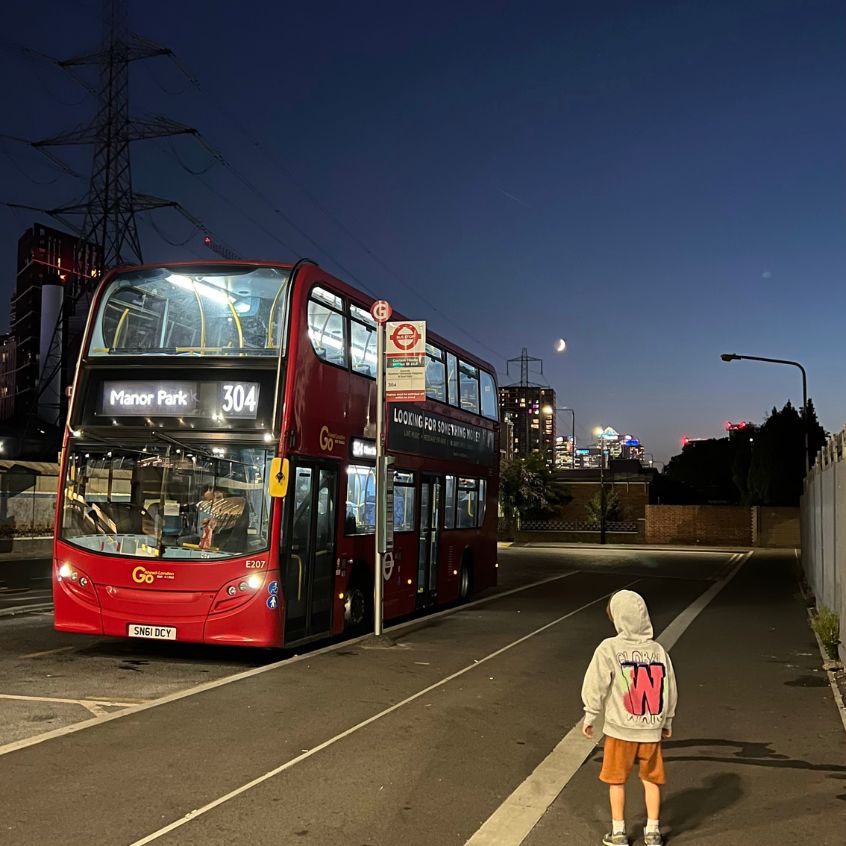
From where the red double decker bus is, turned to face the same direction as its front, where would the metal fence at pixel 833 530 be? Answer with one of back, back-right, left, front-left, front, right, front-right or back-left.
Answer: back-left

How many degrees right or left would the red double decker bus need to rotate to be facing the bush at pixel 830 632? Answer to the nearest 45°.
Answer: approximately 135° to its left

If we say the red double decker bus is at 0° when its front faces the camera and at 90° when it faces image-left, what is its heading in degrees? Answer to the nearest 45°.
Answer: approximately 45°

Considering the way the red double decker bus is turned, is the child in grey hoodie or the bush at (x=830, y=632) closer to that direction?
the child in grey hoodie
